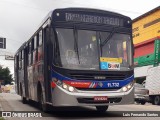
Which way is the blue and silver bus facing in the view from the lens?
facing the viewer and to the right of the viewer
